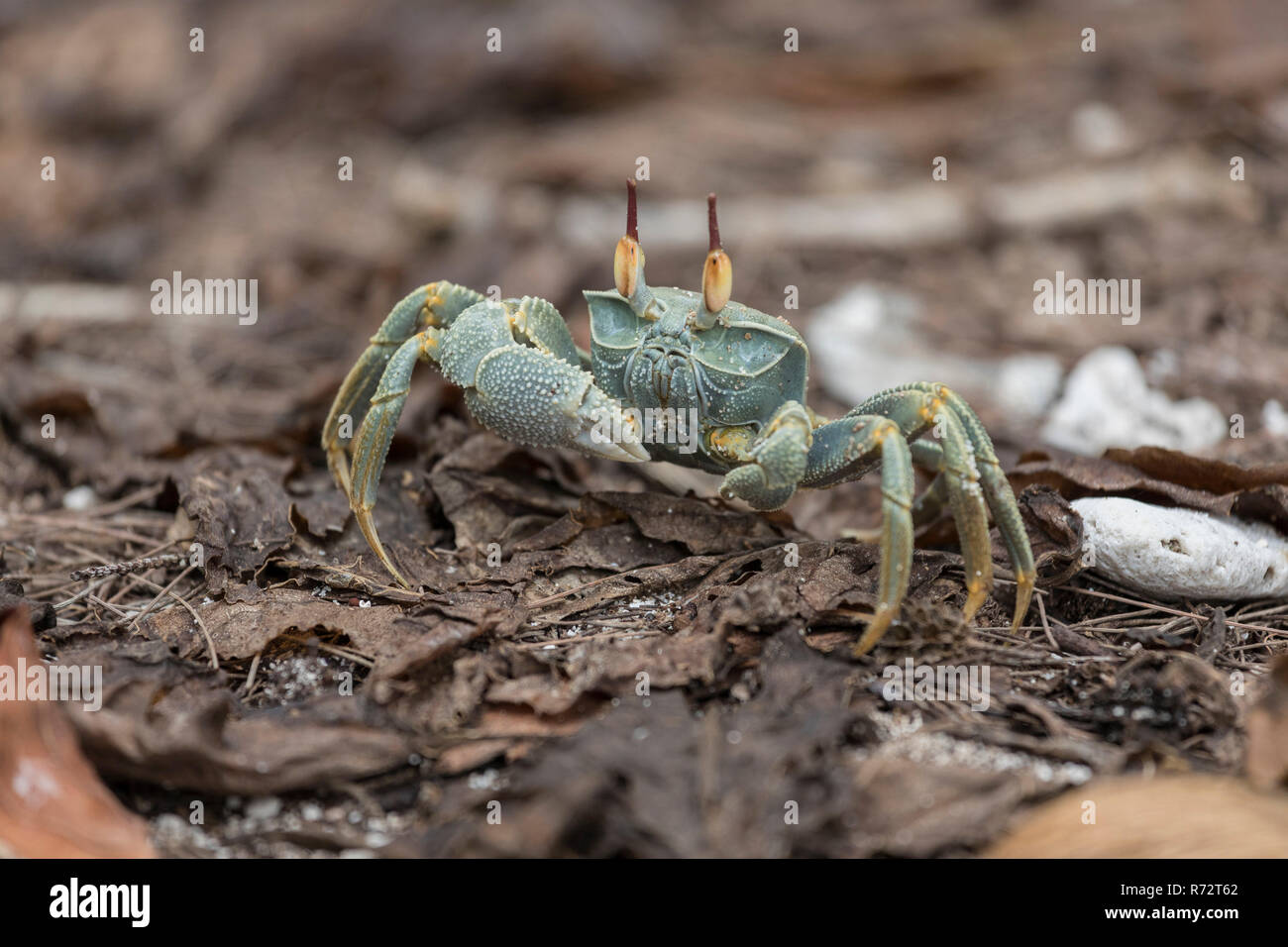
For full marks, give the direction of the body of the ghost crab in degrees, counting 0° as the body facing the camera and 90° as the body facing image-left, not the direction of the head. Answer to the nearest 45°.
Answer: approximately 45°

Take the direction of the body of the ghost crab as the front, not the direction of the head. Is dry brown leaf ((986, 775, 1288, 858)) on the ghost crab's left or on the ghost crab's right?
on the ghost crab's left

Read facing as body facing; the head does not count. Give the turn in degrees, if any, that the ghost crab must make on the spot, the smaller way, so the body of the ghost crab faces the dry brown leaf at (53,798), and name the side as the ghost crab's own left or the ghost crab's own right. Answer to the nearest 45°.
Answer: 0° — it already faces it
